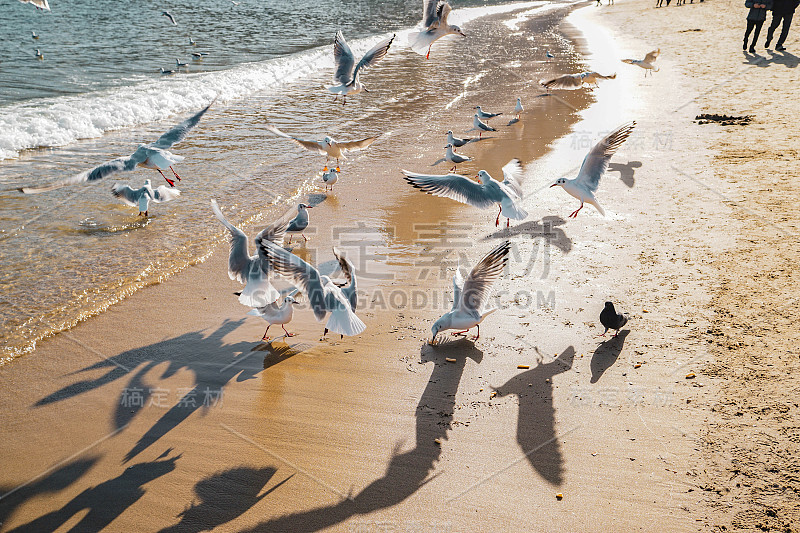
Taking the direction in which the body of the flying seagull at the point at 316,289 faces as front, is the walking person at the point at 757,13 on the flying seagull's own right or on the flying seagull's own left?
on the flying seagull's own right

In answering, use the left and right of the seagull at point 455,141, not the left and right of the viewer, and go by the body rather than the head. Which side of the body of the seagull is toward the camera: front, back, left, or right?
left

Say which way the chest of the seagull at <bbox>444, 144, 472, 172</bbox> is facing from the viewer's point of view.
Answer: to the viewer's left

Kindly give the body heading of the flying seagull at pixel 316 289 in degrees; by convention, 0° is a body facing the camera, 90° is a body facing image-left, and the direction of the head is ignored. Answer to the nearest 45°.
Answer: approximately 135°

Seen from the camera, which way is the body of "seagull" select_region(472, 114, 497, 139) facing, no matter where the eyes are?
to the viewer's left

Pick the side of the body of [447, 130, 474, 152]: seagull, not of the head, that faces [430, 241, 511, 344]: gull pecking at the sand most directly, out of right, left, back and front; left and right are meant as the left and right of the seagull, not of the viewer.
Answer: left
